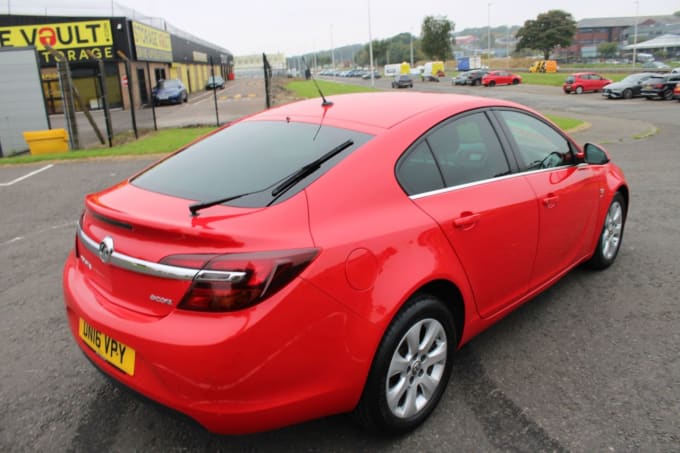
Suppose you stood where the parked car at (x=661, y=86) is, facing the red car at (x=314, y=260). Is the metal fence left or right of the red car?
right

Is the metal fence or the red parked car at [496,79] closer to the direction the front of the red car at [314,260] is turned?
the red parked car

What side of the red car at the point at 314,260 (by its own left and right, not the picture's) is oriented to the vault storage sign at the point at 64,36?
left

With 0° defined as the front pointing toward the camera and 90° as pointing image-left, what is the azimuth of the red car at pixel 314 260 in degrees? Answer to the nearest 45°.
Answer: approximately 225°

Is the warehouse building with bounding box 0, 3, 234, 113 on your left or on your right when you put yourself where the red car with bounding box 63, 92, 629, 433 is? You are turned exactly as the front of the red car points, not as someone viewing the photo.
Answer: on your left

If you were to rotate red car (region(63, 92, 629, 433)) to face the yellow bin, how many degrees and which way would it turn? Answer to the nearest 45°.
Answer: approximately 90° to its left

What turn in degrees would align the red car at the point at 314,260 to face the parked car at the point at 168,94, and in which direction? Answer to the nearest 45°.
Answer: approximately 45° to its left
